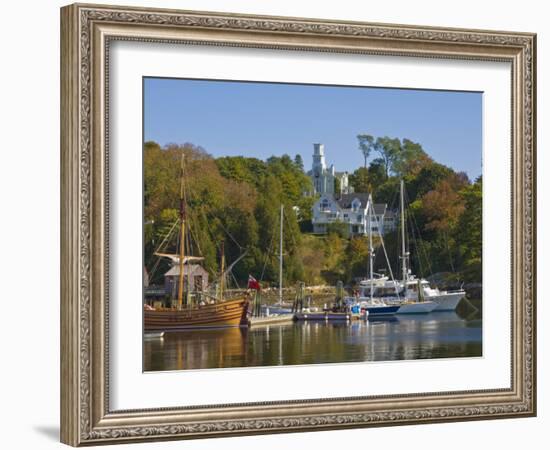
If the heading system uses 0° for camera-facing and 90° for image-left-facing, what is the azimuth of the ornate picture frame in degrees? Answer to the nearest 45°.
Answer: approximately 315°
